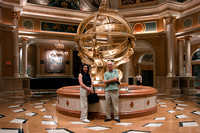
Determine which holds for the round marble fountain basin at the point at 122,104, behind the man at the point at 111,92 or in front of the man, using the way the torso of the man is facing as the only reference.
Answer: behind

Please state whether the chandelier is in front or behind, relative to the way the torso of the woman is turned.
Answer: behind

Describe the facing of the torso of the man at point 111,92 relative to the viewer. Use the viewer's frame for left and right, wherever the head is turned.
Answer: facing the viewer

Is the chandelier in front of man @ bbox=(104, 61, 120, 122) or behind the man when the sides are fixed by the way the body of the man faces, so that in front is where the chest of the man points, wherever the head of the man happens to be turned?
behind

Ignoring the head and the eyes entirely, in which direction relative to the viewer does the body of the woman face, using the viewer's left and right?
facing the viewer and to the right of the viewer

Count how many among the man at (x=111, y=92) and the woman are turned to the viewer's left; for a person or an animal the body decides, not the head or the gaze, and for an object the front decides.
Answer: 0

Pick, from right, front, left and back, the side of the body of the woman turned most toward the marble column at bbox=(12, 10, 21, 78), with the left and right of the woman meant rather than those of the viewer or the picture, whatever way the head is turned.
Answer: back
